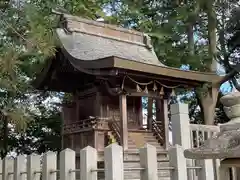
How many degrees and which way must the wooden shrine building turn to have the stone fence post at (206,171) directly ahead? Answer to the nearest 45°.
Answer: approximately 45° to its right

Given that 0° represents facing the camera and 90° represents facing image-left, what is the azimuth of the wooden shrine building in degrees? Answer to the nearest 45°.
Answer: approximately 315°

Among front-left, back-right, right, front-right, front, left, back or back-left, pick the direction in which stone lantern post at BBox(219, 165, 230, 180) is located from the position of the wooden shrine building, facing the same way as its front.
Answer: front-right

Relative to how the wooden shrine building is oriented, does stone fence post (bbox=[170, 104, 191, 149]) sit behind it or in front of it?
in front

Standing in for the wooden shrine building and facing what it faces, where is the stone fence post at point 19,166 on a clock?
The stone fence post is roughly at 2 o'clock from the wooden shrine building.

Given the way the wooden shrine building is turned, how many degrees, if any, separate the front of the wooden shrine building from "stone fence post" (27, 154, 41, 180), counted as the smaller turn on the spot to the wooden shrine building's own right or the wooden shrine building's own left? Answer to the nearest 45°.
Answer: approximately 45° to the wooden shrine building's own right

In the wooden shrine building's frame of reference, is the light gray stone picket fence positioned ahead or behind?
ahead

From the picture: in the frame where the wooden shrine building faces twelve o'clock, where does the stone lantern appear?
The stone lantern is roughly at 1 o'clock from the wooden shrine building.

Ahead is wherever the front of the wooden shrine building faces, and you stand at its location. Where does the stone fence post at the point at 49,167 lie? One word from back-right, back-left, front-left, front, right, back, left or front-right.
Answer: front-right
